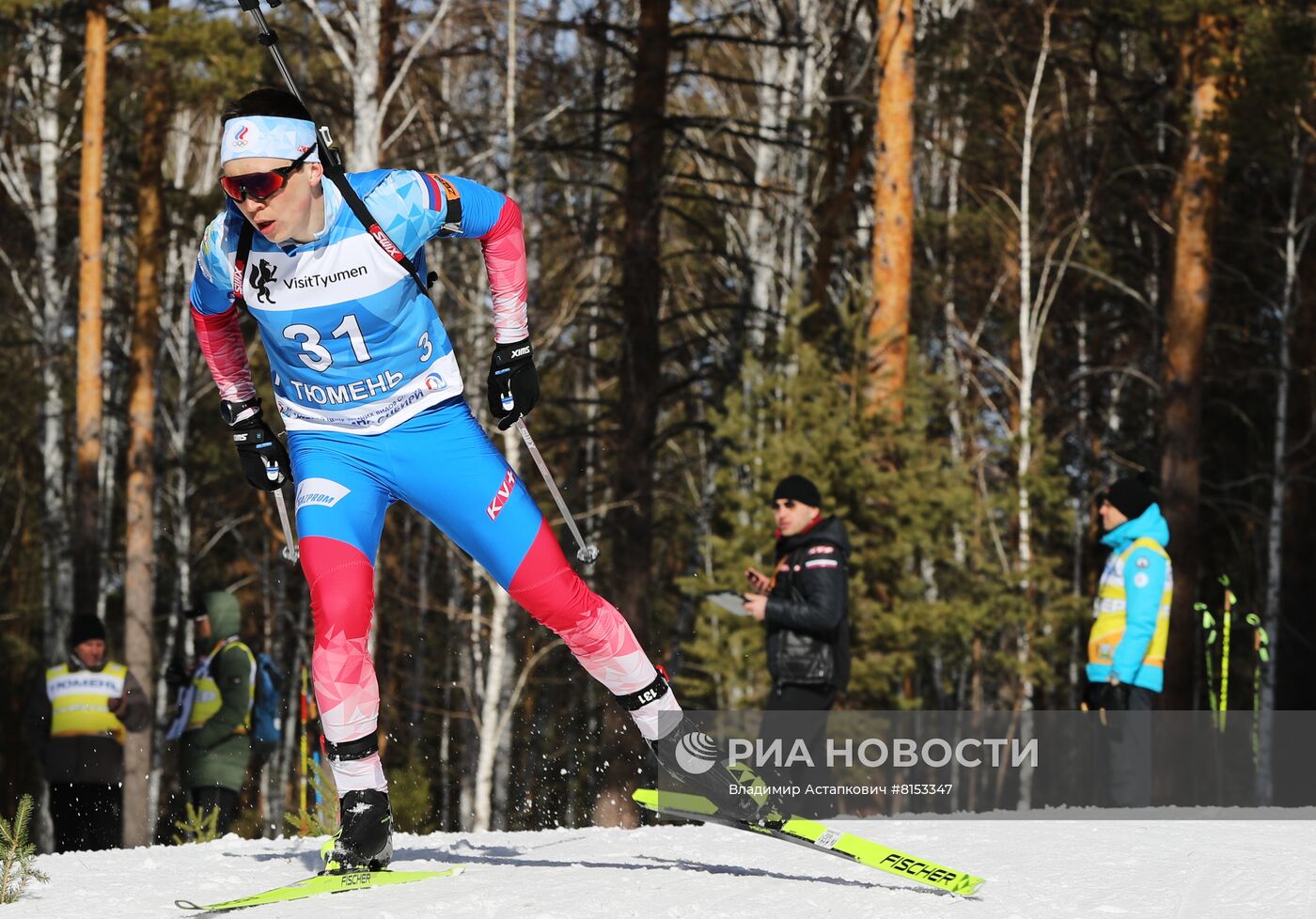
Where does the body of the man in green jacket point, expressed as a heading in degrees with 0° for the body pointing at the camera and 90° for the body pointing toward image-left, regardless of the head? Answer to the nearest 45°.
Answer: approximately 90°

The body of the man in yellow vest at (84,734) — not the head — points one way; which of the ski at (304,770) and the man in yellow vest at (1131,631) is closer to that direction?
the ski

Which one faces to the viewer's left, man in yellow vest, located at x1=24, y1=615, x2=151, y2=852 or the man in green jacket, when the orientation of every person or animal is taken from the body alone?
the man in green jacket

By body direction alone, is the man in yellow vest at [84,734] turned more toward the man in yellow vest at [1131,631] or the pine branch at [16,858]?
the pine branch

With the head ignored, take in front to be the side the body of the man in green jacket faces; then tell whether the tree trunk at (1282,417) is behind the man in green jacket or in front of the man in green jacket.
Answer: behind

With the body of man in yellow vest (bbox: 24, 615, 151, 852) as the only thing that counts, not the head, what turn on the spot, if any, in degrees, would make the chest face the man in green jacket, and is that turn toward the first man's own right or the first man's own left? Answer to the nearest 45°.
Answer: approximately 45° to the first man's own left

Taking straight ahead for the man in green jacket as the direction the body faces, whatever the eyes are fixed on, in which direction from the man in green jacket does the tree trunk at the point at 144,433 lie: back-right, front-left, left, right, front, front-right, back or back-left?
right

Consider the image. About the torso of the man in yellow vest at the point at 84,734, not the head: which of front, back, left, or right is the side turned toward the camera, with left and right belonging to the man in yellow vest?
front

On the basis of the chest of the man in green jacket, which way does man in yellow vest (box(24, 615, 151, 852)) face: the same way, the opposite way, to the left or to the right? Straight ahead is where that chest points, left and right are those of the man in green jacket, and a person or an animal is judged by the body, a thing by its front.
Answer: to the left

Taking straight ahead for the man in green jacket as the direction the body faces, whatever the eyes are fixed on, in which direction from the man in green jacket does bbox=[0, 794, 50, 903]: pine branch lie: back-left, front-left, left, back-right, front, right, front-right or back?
left

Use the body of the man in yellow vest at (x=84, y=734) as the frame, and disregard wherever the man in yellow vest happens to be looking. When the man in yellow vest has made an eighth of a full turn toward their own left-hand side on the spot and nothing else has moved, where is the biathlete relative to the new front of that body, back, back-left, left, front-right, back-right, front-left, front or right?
front-right

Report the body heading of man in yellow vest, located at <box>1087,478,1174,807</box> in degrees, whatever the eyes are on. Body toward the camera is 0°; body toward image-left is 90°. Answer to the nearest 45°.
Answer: approximately 90°

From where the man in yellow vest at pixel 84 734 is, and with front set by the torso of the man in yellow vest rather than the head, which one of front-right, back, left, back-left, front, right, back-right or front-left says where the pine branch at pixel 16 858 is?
front

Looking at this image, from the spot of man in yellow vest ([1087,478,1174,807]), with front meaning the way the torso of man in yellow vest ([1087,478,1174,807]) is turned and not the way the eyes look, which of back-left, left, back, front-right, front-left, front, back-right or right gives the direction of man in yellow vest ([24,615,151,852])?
front
